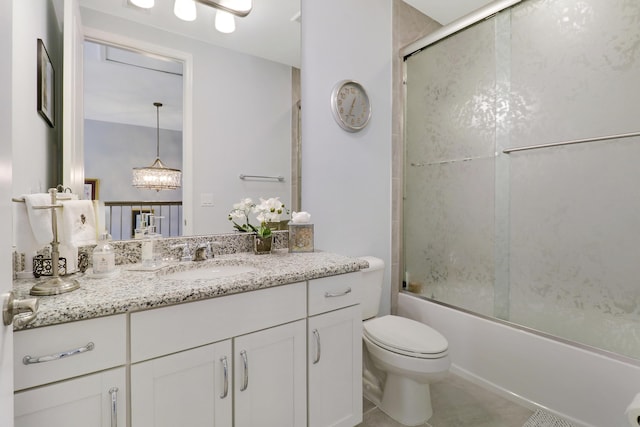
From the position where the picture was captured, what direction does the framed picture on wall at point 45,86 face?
facing to the right of the viewer

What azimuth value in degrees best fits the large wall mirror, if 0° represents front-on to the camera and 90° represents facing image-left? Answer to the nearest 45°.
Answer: approximately 0°

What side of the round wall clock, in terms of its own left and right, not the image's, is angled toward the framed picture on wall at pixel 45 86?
right

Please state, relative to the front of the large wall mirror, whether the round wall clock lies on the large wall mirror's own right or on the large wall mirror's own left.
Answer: on the large wall mirror's own left

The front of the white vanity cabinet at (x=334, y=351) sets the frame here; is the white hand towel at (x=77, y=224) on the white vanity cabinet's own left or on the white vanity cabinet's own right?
on the white vanity cabinet's own right

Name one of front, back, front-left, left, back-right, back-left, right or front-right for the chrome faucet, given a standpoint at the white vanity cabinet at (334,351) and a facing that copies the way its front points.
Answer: back-right
